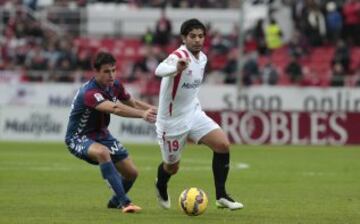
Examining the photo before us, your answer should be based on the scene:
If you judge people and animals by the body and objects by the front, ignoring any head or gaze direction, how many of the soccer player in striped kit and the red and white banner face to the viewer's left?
0

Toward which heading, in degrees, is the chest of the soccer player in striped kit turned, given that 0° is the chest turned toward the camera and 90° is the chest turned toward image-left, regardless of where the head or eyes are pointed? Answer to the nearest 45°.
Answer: approximately 315°

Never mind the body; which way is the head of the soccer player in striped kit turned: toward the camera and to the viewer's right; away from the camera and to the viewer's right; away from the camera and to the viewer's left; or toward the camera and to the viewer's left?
toward the camera and to the viewer's right

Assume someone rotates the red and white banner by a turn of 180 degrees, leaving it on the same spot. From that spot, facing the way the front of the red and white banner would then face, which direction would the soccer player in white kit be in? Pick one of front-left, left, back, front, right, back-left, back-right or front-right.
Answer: back

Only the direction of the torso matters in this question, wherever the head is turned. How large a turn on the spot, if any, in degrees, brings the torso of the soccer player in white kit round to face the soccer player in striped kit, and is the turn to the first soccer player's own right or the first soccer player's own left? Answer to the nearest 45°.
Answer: approximately 135° to the first soccer player's own right

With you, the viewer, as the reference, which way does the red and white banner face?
facing the viewer

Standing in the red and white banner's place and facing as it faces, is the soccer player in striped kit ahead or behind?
ahead

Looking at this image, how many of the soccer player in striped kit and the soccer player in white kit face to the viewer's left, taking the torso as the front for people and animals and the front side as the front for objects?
0

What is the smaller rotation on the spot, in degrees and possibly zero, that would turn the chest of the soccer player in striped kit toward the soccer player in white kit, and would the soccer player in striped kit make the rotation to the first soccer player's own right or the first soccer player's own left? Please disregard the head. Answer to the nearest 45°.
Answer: approximately 45° to the first soccer player's own left
